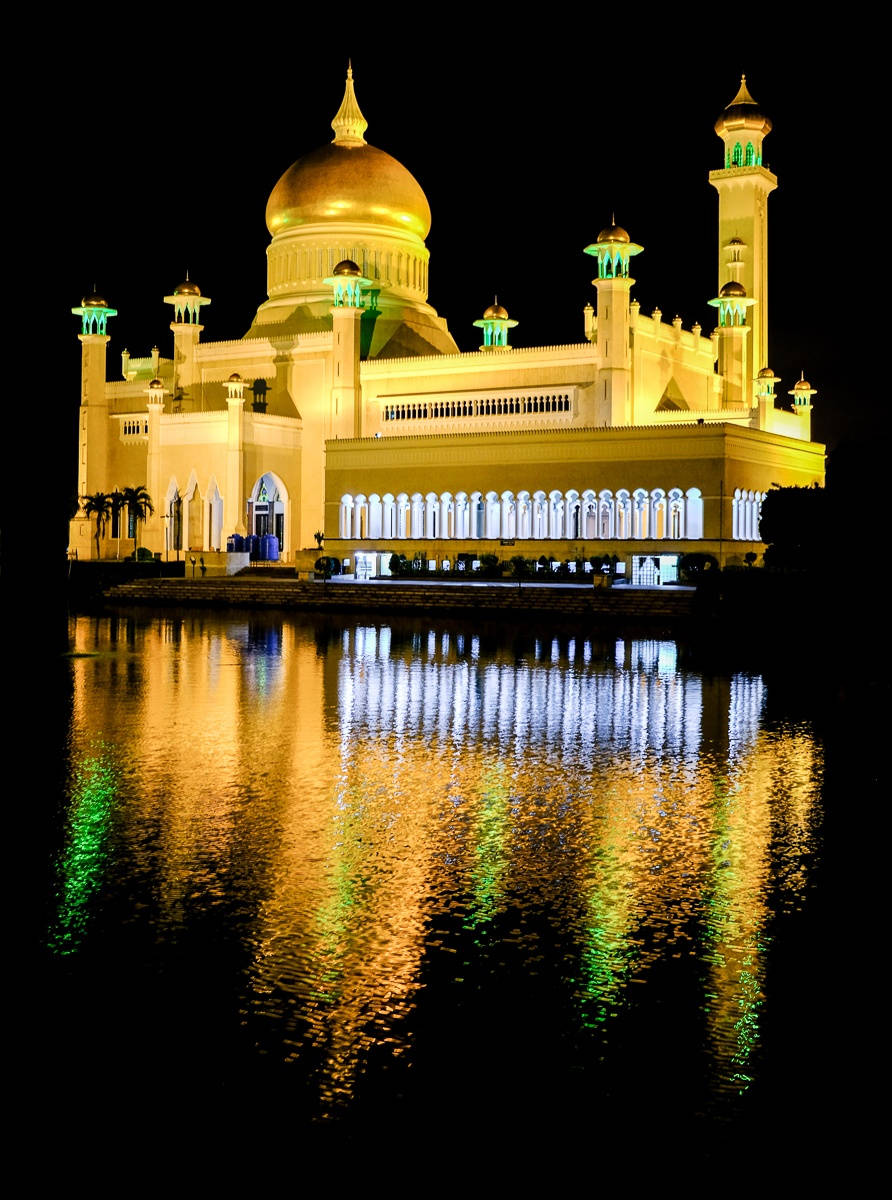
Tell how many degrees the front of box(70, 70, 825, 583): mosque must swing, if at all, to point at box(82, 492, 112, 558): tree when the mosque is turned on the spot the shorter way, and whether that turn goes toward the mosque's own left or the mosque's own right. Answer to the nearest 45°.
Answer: approximately 45° to the mosque's own right

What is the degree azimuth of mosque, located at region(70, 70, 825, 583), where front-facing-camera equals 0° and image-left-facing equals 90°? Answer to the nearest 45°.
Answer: approximately 45°

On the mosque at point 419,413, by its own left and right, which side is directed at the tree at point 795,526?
left
